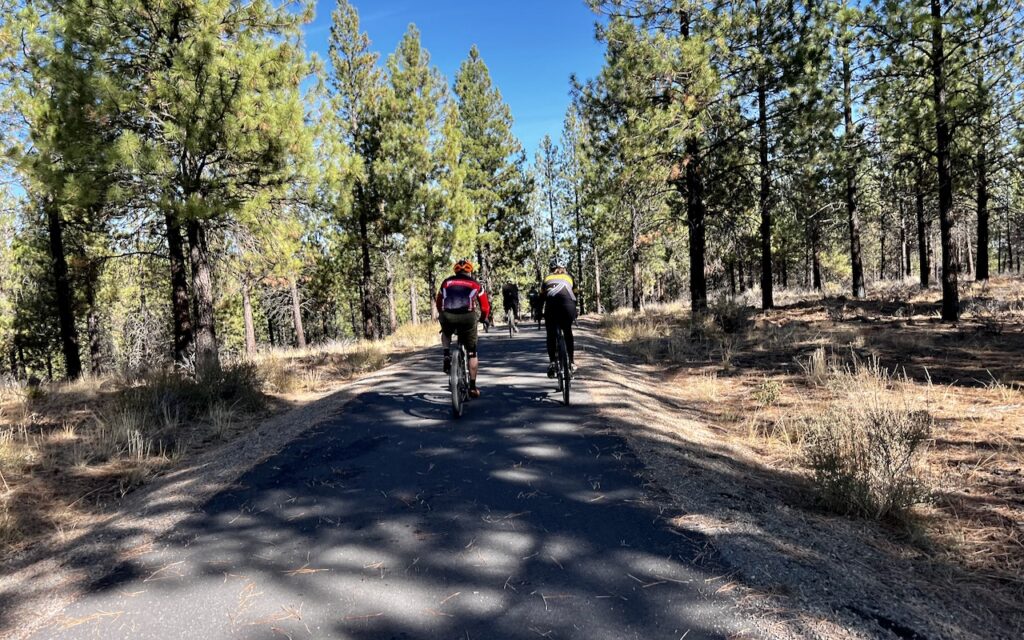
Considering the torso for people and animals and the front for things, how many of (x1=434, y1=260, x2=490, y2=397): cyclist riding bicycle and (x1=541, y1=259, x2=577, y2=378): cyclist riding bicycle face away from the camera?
2

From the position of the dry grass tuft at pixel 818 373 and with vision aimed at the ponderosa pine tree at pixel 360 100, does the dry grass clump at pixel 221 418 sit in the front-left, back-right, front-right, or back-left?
front-left

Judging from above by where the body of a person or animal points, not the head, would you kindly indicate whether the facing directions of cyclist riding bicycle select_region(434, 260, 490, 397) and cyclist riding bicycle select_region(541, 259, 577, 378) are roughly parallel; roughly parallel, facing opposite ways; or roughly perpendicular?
roughly parallel

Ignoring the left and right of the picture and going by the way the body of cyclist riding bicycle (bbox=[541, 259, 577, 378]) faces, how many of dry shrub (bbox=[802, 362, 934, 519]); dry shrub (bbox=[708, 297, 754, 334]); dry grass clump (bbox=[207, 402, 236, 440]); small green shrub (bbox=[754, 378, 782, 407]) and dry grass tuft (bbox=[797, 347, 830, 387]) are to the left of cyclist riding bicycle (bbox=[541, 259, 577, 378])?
1

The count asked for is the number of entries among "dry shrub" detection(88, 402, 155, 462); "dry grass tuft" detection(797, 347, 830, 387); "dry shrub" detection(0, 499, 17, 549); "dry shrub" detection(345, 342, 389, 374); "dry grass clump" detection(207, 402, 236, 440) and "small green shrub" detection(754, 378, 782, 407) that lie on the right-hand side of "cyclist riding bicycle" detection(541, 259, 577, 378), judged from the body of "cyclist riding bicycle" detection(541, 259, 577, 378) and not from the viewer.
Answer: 2

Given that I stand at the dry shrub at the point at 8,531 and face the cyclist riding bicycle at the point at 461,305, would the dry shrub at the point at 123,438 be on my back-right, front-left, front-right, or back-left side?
front-left

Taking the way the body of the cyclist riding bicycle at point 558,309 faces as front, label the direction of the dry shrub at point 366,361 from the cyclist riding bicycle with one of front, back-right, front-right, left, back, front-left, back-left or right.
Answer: front-left

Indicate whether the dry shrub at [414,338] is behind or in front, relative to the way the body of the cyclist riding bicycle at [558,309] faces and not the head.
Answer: in front

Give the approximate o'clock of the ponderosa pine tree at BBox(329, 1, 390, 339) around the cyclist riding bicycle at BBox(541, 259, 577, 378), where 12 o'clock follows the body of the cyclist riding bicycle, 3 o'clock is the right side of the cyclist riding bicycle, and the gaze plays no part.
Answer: The ponderosa pine tree is roughly at 11 o'clock from the cyclist riding bicycle.

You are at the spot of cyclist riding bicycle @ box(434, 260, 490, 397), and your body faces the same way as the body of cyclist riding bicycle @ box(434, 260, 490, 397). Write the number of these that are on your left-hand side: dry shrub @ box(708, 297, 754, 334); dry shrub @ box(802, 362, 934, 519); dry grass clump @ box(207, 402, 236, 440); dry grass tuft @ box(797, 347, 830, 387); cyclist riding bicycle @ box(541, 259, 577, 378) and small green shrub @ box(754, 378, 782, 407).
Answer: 1

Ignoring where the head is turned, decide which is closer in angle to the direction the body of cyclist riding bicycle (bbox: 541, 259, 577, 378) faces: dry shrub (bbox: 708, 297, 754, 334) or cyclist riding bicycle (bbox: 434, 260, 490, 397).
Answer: the dry shrub

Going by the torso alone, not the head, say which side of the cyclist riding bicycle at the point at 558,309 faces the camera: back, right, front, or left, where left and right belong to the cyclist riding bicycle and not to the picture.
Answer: back

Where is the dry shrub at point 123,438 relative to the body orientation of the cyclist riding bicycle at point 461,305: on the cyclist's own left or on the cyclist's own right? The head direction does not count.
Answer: on the cyclist's own left

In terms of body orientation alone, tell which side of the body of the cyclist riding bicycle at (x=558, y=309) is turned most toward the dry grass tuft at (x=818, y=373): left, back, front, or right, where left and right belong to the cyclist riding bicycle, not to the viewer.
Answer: right

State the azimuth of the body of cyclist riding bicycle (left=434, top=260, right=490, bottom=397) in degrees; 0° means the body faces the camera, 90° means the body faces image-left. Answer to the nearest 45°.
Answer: approximately 180°
